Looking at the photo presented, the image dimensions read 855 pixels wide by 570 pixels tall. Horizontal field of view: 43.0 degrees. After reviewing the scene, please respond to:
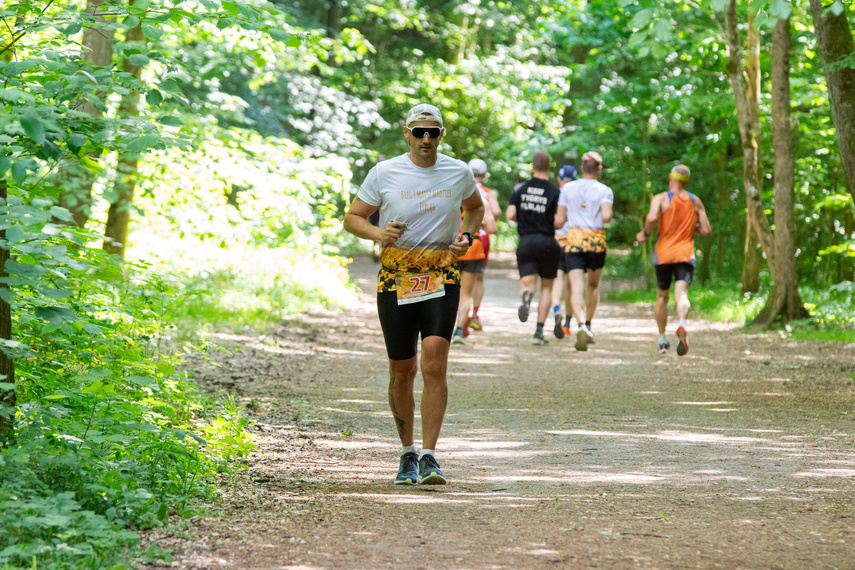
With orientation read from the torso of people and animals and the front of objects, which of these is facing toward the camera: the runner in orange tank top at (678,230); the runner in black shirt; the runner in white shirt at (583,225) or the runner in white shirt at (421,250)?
the runner in white shirt at (421,250)

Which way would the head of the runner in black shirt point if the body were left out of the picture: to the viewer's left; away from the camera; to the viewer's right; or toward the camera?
away from the camera

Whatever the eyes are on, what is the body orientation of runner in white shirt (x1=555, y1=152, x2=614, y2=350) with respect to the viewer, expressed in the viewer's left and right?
facing away from the viewer

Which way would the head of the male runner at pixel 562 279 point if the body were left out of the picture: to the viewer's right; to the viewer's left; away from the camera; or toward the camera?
away from the camera

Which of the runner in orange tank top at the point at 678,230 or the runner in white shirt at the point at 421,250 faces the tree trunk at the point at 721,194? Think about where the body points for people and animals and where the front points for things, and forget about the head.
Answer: the runner in orange tank top

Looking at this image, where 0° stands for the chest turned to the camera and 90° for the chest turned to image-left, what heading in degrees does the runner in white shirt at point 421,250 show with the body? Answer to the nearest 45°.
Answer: approximately 0°

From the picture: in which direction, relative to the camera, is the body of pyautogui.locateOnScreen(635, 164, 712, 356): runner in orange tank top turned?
away from the camera

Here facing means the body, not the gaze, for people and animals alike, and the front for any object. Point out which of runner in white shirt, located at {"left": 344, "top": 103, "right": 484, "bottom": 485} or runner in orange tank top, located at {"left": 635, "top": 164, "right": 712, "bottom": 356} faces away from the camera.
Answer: the runner in orange tank top

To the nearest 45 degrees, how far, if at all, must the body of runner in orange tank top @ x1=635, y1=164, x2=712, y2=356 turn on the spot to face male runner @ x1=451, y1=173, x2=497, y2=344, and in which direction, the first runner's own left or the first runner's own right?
approximately 90° to the first runner's own left

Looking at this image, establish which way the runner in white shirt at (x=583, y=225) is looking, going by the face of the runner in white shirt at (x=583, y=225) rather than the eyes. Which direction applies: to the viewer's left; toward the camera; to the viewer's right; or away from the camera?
away from the camera

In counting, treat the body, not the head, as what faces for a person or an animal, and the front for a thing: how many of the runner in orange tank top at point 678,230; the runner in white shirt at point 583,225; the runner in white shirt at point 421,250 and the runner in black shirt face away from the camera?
3

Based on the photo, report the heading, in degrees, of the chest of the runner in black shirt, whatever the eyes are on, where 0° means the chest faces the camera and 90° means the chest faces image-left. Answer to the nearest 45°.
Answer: approximately 180°
